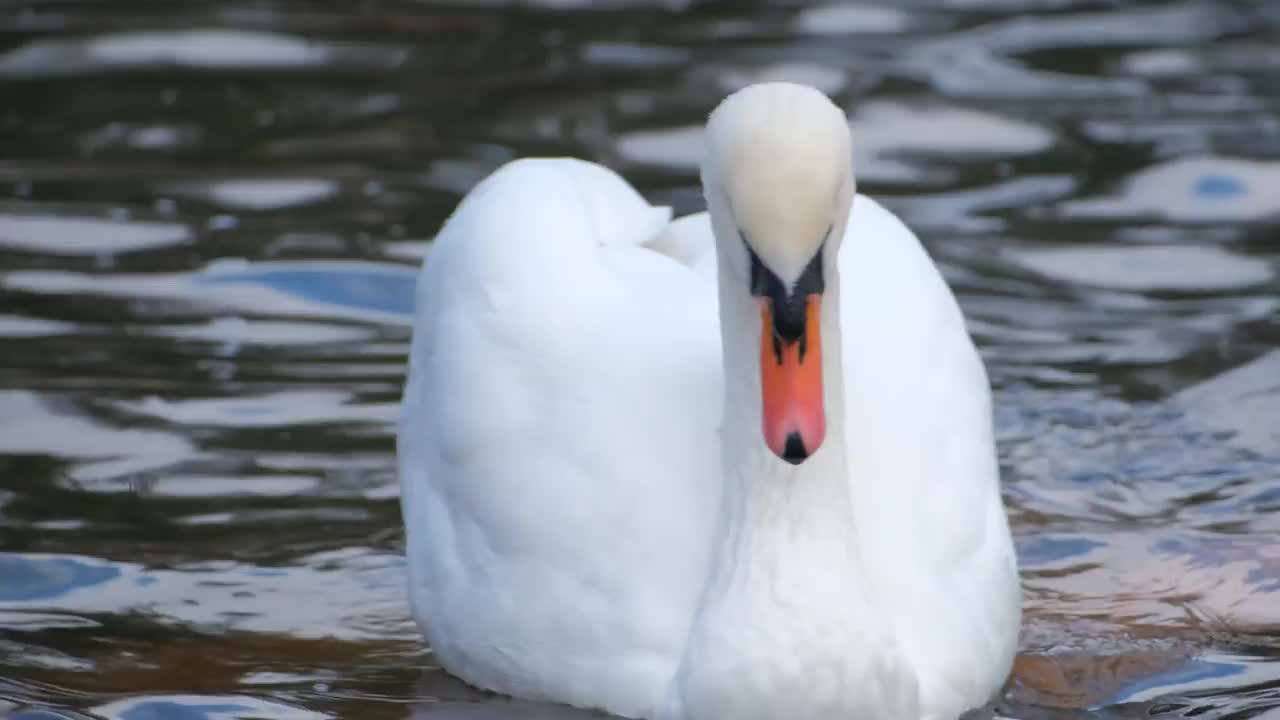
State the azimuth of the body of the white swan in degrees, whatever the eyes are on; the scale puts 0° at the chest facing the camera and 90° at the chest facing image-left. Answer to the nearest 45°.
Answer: approximately 0°
